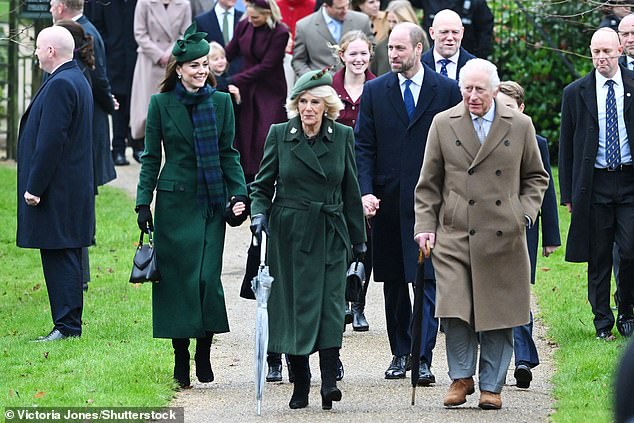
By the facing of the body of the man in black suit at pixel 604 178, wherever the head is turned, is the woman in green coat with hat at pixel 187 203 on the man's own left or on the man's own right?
on the man's own right

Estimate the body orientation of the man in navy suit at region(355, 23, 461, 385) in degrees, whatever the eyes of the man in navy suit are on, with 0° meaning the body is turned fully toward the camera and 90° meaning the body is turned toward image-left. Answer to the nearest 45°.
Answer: approximately 0°

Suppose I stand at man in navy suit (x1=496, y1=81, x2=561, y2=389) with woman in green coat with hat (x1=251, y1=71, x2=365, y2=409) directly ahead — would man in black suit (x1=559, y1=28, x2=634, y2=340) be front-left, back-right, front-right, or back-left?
back-right

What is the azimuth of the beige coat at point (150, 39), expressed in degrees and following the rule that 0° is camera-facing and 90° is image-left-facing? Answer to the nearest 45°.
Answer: approximately 0°
